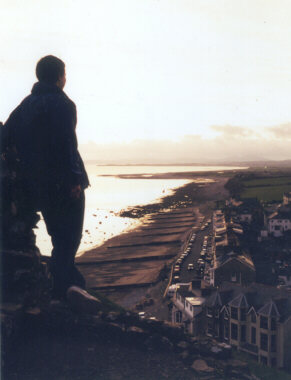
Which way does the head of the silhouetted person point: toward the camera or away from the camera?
away from the camera

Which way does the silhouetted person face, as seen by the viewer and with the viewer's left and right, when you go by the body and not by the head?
facing away from the viewer and to the right of the viewer

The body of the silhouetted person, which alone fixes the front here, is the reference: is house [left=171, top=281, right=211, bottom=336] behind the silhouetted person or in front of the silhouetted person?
in front
